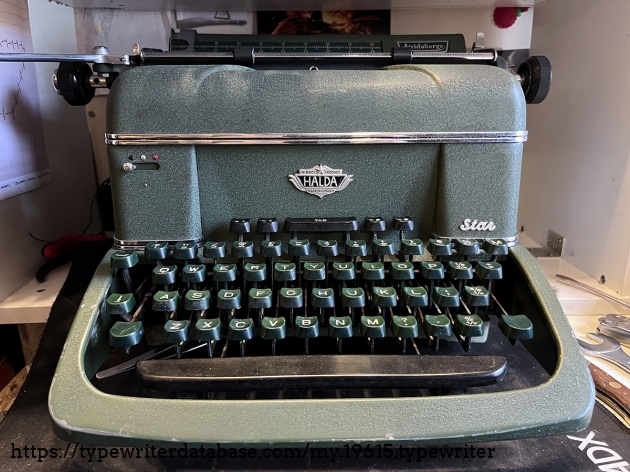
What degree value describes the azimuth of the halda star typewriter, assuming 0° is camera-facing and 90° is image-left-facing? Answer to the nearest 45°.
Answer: approximately 0°

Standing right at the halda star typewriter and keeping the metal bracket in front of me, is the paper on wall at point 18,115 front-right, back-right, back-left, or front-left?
back-left

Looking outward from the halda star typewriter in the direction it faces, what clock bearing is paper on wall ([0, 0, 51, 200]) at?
The paper on wall is roughly at 4 o'clock from the halda star typewriter.

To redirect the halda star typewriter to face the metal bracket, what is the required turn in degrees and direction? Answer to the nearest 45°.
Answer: approximately 135° to its left
